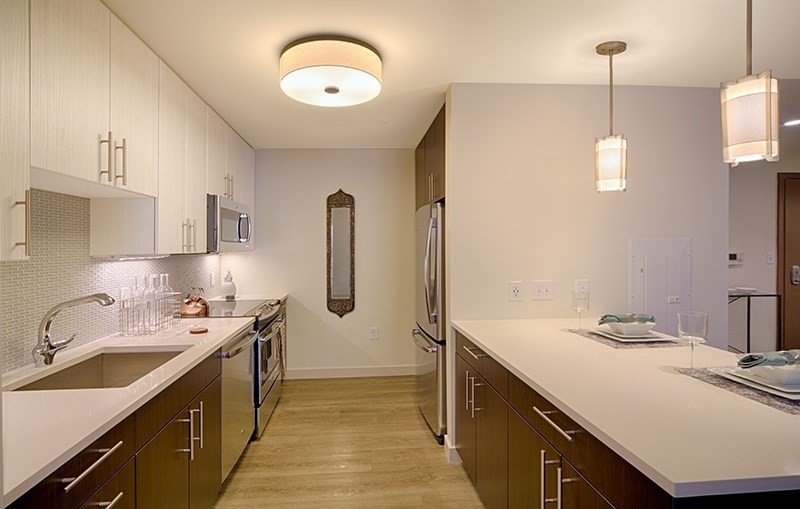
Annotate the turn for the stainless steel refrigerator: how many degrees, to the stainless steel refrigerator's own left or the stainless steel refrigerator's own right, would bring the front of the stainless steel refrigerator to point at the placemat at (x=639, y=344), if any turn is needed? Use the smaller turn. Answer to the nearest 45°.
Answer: approximately 135° to the stainless steel refrigerator's own left

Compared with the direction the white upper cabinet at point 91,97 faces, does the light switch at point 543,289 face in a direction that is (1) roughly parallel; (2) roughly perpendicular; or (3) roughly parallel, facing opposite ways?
roughly perpendicular

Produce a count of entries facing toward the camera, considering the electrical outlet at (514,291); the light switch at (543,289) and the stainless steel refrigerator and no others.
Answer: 2

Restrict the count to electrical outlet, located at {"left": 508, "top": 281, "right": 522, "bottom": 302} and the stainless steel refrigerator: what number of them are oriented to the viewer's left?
1

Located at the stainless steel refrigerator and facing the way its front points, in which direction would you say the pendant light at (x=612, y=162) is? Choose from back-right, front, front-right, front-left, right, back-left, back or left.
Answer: back-left

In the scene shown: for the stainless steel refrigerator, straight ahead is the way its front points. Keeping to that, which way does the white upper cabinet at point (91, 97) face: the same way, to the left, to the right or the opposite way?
the opposite way

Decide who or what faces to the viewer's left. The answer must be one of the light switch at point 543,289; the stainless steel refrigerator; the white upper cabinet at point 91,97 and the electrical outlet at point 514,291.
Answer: the stainless steel refrigerator

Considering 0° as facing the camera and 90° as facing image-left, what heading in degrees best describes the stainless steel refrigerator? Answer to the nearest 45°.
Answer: approximately 90°

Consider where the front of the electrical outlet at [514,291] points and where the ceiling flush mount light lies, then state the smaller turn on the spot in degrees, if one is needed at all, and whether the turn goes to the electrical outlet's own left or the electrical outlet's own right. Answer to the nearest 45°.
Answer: approximately 45° to the electrical outlet's own right

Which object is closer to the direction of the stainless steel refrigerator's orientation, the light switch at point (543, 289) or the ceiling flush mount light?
the ceiling flush mount light

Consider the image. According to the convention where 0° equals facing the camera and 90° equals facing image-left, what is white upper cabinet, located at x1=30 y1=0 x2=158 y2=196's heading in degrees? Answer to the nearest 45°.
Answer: approximately 315°

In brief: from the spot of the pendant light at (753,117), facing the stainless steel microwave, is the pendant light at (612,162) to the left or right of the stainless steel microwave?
right

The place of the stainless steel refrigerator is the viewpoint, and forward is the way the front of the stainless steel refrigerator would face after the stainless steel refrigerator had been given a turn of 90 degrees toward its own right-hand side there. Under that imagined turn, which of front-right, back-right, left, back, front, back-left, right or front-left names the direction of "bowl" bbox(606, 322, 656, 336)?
back-right
